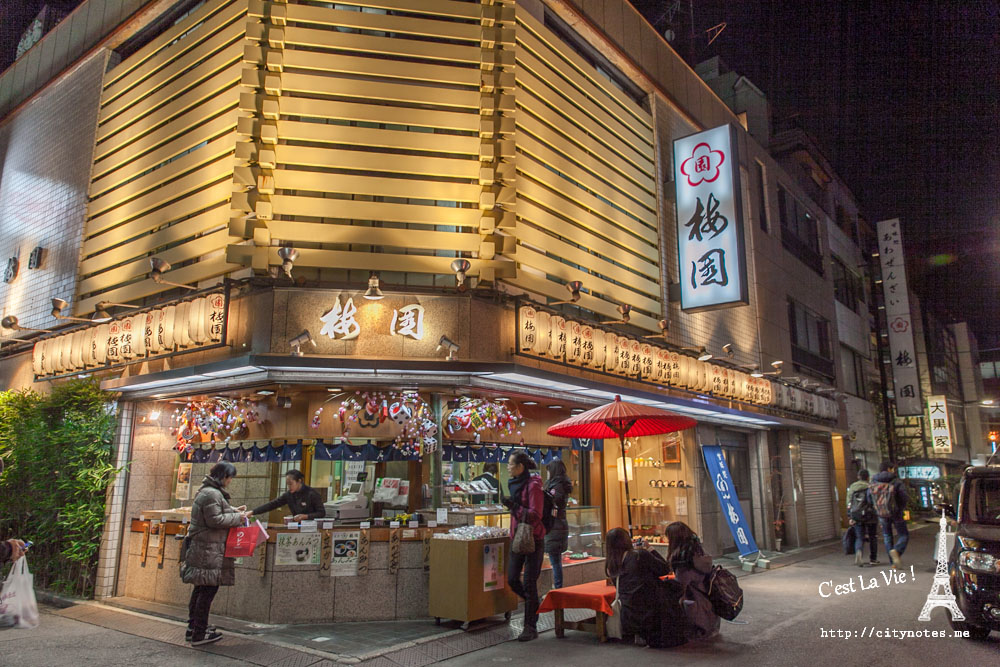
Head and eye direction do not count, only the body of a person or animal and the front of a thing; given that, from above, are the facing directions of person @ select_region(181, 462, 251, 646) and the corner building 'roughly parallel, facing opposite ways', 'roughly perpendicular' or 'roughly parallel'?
roughly perpendicular

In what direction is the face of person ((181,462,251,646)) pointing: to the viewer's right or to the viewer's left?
to the viewer's right
